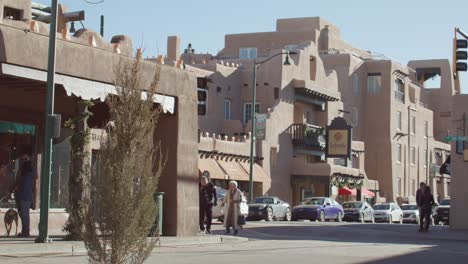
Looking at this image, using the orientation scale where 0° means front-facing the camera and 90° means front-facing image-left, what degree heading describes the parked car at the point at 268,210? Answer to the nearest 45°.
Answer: approximately 45°

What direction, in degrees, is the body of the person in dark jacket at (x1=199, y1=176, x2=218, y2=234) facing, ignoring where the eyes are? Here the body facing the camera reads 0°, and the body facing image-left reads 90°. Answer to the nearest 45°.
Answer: approximately 0°

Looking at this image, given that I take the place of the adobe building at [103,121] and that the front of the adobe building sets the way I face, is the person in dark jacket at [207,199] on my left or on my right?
on my left

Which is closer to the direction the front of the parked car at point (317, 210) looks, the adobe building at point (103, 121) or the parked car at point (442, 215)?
the adobe building

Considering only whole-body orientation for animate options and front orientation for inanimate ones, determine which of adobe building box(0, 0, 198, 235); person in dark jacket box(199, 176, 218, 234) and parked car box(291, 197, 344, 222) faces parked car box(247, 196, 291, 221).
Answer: parked car box(291, 197, 344, 222)

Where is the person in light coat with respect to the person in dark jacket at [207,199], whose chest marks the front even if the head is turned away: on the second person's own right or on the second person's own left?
on the second person's own left

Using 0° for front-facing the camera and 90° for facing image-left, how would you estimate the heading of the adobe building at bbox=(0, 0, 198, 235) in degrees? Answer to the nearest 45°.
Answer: approximately 315°
